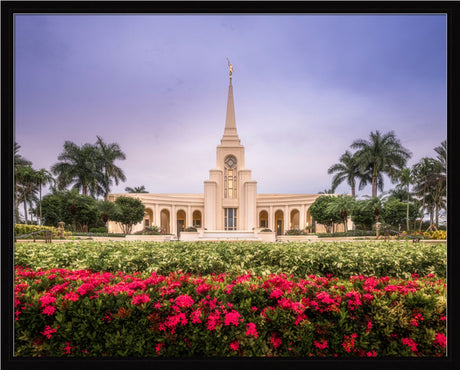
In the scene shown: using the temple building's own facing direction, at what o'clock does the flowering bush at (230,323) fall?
The flowering bush is roughly at 12 o'clock from the temple building.

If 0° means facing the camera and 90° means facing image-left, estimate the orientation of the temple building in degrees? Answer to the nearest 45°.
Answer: approximately 0°

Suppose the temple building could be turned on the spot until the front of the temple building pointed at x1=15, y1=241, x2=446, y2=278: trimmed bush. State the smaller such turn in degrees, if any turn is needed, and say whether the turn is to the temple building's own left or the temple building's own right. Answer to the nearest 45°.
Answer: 0° — it already faces it
